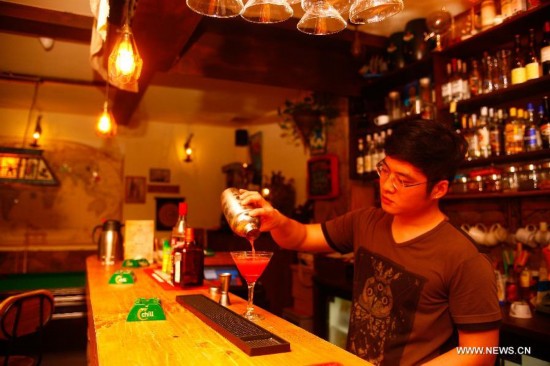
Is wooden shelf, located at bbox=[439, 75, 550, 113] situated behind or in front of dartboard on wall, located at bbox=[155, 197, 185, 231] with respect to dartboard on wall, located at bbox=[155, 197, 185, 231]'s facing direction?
in front

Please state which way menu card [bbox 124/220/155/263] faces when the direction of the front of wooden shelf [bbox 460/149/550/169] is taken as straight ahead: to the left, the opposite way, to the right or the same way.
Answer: to the left

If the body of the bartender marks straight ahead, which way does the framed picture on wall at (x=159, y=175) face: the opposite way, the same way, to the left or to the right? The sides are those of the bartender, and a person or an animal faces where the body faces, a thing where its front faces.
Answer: to the left

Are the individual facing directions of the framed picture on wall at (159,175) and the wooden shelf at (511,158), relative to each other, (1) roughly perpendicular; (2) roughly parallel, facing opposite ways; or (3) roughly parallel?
roughly perpendicular

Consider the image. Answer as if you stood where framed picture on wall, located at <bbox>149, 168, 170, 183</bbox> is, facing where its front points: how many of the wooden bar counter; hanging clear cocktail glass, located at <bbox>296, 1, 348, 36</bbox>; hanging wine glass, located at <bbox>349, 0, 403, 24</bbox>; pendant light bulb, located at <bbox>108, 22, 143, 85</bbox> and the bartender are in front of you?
5

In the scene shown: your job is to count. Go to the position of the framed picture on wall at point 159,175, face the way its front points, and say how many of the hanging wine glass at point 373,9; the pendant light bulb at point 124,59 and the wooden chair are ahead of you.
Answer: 3

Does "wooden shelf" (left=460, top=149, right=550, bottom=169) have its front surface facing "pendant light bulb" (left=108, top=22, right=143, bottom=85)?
yes

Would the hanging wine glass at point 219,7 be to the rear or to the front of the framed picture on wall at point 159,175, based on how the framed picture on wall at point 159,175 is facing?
to the front

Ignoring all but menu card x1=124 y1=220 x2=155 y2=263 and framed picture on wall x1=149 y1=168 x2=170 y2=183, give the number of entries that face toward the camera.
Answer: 2

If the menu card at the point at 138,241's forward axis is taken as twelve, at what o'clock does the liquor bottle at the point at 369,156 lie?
The liquor bottle is roughly at 9 o'clock from the menu card.
